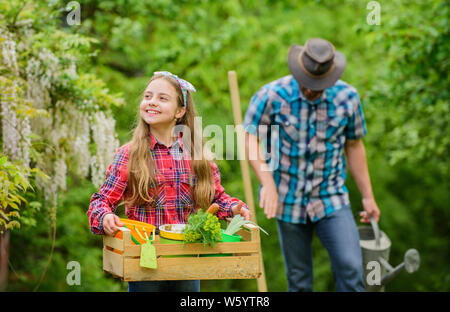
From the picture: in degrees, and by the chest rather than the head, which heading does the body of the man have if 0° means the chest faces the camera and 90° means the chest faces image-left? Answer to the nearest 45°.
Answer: approximately 0°

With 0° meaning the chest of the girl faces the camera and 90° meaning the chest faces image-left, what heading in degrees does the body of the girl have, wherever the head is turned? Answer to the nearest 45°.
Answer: approximately 0°

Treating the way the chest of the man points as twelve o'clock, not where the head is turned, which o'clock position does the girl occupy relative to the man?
The girl is roughly at 1 o'clock from the man.

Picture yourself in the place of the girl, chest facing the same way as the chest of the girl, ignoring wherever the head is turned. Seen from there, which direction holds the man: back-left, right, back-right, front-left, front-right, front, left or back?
back-left

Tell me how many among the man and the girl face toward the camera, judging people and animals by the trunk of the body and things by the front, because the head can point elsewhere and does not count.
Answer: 2
